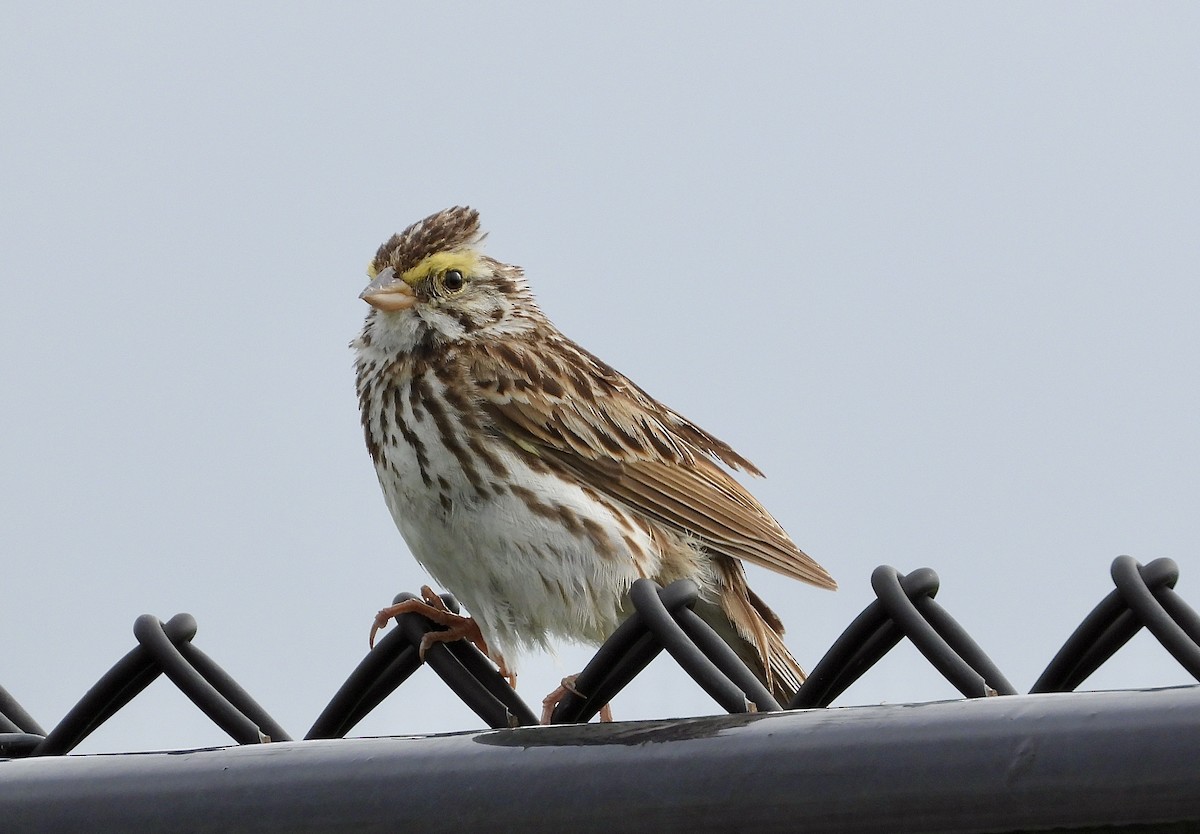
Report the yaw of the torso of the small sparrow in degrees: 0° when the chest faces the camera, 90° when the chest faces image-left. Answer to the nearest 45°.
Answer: approximately 45°
